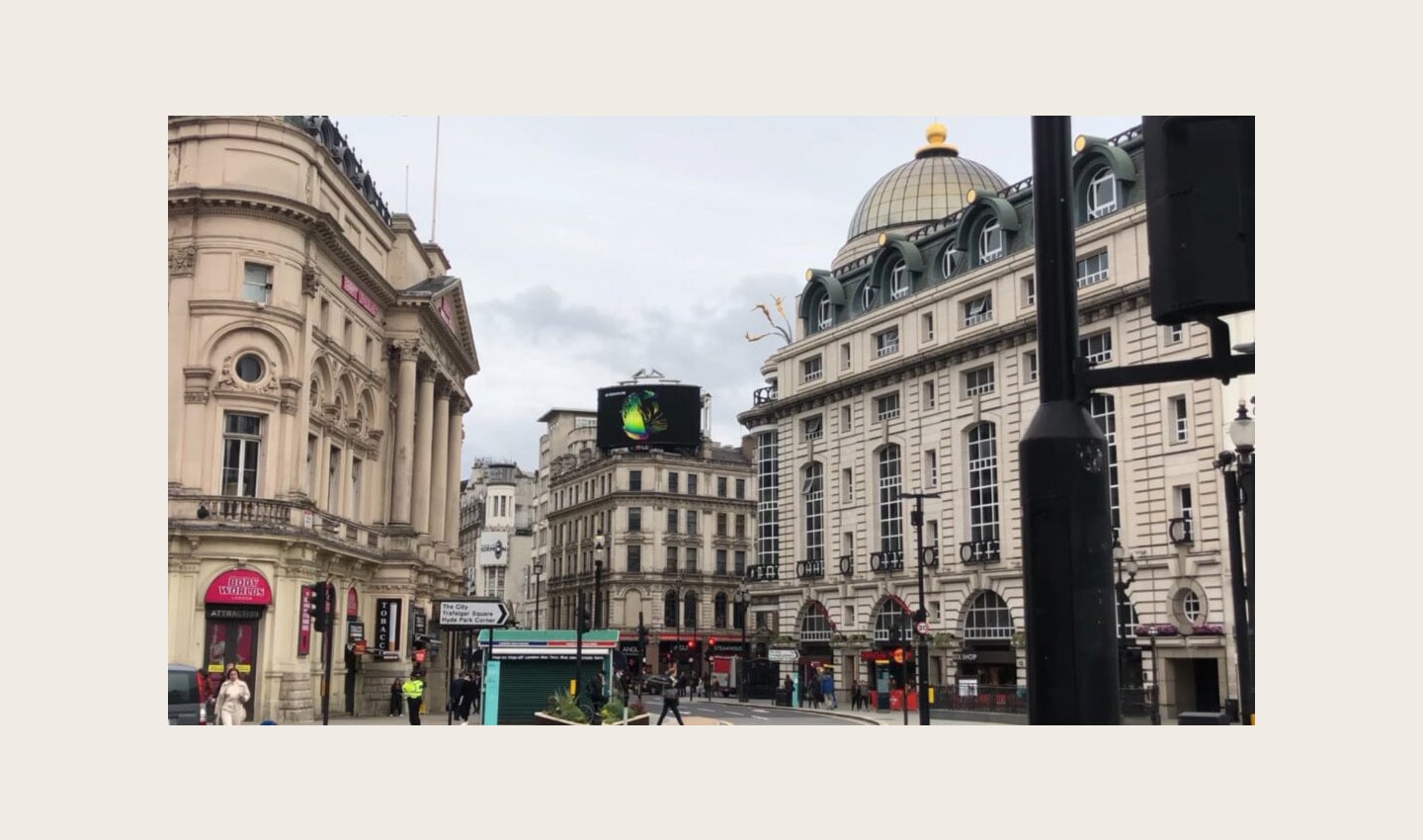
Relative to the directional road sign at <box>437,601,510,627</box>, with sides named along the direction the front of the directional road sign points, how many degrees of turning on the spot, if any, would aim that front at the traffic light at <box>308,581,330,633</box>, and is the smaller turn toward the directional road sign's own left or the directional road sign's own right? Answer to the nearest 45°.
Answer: approximately 45° to the directional road sign's own right

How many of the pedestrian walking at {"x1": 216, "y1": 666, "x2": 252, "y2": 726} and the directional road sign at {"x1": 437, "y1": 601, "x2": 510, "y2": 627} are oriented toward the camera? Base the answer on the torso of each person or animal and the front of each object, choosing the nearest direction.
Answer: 2
